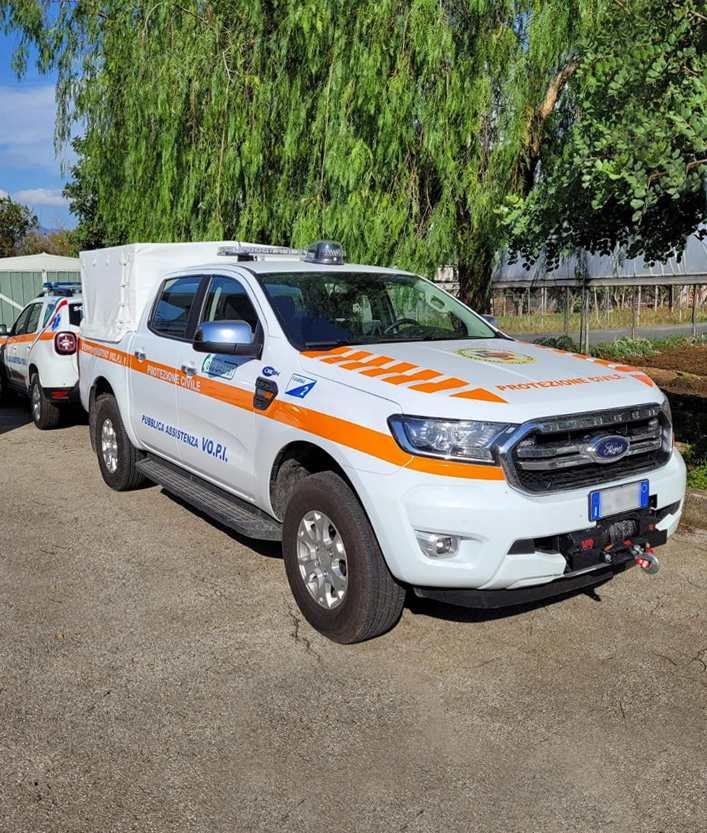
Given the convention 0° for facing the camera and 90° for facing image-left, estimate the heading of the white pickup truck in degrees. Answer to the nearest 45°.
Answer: approximately 315°

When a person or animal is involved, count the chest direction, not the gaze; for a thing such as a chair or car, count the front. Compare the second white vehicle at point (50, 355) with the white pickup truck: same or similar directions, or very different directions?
very different directions

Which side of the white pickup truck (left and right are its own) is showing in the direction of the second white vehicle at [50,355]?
back

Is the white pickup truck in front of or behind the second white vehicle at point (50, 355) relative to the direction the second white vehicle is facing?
behind

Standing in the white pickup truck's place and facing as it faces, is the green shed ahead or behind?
behind

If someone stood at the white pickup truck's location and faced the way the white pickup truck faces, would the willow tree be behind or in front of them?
behind

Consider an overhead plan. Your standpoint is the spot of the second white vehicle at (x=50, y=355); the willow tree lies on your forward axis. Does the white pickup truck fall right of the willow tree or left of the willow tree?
right

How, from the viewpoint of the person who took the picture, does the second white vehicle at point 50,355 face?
facing away from the viewer and to the left of the viewer
